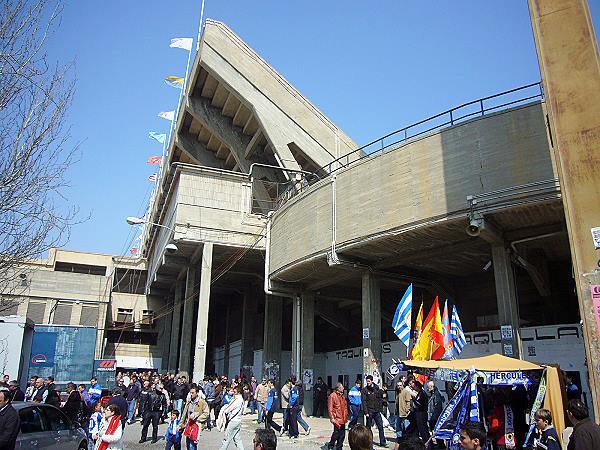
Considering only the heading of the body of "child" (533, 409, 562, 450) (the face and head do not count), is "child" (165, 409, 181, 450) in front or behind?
in front

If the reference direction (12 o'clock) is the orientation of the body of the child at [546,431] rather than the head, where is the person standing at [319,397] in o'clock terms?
The person standing is roughly at 2 o'clock from the child.

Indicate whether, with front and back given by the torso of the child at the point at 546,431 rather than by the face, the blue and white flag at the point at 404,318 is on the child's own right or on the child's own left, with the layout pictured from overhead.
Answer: on the child's own right

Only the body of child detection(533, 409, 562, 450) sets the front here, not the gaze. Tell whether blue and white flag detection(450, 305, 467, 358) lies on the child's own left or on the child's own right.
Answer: on the child's own right

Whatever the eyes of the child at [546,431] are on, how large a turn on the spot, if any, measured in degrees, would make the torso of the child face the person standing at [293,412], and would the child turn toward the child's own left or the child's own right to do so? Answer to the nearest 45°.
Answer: approximately 45° to the child's own right

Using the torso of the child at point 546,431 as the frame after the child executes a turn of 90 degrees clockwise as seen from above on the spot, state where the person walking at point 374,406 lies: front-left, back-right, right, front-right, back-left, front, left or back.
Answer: front-left

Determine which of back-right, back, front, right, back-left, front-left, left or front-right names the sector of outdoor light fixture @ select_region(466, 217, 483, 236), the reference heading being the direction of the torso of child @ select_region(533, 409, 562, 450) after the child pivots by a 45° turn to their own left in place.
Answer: back-right

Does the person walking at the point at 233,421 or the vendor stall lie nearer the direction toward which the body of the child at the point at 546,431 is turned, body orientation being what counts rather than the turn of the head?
the person walking

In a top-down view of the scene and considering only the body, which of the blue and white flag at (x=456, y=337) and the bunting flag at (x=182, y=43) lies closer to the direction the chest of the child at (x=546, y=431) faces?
the bunting flag

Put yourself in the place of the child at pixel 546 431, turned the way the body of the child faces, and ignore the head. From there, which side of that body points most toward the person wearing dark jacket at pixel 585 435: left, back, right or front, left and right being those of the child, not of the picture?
left

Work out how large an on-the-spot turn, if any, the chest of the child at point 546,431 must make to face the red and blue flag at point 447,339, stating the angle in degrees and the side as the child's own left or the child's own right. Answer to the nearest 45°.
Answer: approximately 90° to the child's own right
